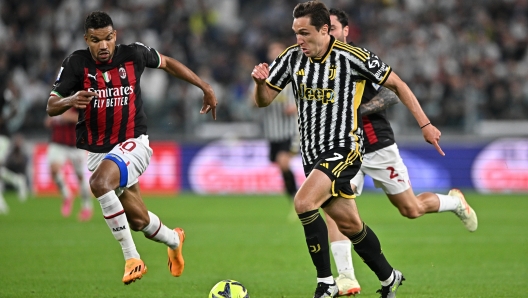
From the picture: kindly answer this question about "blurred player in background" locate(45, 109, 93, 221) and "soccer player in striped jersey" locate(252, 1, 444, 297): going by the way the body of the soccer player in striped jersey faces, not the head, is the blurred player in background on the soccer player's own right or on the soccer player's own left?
on the soccer player's own right

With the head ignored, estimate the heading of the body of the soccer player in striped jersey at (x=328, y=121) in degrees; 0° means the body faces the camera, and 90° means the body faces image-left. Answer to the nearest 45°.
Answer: approximately 45°

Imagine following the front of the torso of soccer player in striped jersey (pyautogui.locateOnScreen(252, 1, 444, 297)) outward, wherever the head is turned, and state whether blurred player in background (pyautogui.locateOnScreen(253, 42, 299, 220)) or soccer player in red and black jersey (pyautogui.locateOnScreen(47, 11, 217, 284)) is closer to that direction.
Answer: the soccer player in red and black jersey

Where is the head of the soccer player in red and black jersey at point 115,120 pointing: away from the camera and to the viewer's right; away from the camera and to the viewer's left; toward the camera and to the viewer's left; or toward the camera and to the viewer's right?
toward the camera and to the viewer's right

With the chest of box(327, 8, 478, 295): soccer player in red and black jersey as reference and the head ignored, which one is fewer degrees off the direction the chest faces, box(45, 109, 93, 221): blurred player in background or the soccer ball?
the soccer ball

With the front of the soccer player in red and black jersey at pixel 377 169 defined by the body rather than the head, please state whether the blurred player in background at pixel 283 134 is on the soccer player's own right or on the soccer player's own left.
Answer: on the soccer player's own right
